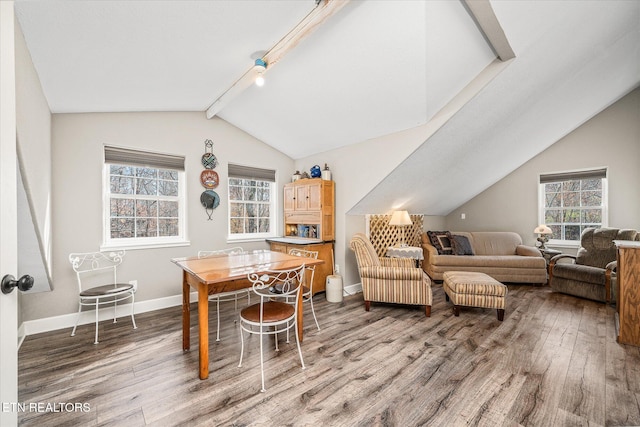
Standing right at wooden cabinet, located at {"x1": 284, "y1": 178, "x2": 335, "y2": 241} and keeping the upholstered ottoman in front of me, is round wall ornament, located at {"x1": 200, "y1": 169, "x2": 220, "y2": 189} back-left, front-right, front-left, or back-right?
back-right

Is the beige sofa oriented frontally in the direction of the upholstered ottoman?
yes

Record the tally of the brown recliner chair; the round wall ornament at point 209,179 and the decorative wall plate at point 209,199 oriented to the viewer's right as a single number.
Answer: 0

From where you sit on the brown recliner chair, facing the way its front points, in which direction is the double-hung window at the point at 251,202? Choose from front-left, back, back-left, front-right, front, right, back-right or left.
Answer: front

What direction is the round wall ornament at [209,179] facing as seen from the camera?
toward the camera

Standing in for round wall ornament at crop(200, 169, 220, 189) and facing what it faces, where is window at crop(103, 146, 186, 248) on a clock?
The window is roughly at 3 o'clock from the round wall ornament.

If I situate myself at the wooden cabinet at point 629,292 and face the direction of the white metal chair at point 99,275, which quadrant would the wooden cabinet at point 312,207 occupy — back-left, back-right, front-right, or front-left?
front-right

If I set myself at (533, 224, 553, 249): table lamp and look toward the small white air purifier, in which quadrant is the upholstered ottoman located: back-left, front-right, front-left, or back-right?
front-left

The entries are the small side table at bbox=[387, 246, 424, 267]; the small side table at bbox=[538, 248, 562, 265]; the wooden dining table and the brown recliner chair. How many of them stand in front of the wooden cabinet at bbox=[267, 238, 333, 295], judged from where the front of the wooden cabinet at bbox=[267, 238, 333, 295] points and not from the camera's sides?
1

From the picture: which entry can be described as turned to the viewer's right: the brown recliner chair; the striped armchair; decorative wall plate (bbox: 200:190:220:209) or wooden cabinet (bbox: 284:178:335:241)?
the striped armchair

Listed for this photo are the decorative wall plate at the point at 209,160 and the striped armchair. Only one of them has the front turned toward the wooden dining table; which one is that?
the decorative wall plate

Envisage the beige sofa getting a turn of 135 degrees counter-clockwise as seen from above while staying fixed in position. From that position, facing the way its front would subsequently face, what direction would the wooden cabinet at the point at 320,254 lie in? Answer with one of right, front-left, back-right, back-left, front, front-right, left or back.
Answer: back

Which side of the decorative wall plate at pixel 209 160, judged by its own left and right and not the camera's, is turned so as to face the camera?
front
